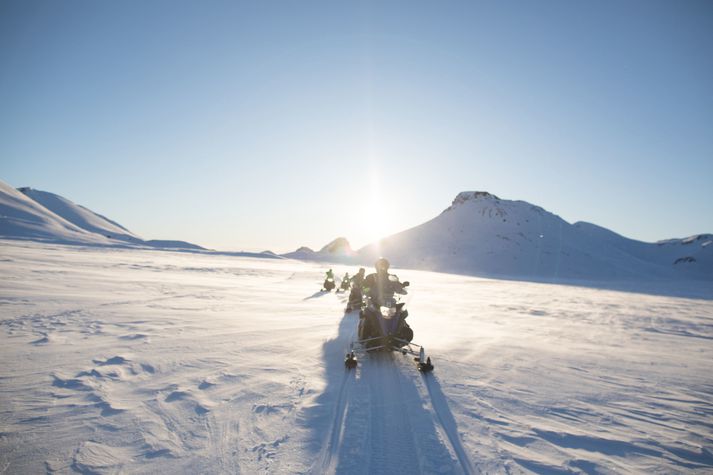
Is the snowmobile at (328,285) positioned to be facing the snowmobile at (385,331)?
yes

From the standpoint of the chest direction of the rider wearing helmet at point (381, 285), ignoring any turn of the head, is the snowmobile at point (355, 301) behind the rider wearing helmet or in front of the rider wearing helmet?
behind

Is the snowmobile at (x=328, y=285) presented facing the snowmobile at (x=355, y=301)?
yes

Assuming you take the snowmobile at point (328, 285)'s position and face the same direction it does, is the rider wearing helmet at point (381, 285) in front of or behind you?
in front

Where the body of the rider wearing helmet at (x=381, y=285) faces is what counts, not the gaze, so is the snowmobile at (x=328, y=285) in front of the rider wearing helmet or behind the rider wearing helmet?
behind

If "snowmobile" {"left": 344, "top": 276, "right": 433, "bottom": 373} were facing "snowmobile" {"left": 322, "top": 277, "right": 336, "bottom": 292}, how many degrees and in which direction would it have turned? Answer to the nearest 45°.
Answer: approximately 180°

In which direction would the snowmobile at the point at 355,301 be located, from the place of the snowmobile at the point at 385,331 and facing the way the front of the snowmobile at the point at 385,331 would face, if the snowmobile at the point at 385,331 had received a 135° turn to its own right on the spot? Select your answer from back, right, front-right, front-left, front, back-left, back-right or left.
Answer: front-right

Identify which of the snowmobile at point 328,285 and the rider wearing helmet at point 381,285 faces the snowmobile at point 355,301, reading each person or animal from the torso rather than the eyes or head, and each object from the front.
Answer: the snowmobile at point 328,285
